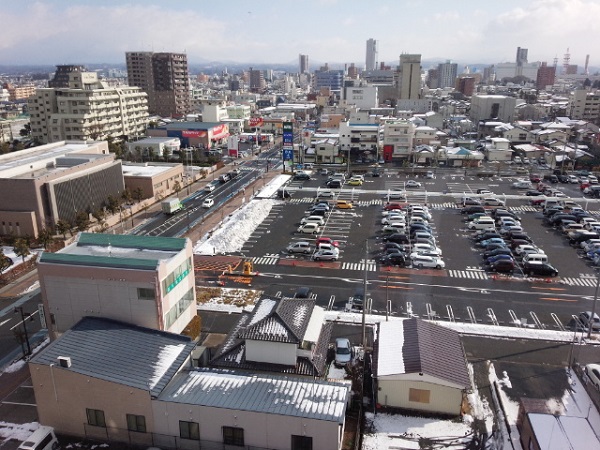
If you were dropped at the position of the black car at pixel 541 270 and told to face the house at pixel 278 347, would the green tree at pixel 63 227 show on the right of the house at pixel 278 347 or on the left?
right

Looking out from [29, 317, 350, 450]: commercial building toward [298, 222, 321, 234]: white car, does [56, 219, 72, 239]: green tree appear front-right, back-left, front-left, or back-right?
front-left

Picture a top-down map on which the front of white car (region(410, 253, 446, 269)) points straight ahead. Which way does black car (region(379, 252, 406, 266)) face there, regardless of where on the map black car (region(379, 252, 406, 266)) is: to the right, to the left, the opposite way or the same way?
the opposite way

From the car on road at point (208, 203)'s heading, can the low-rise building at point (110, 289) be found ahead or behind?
ahead

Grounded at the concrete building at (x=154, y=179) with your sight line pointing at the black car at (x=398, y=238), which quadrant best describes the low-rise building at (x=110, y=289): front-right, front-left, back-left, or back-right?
front-right
